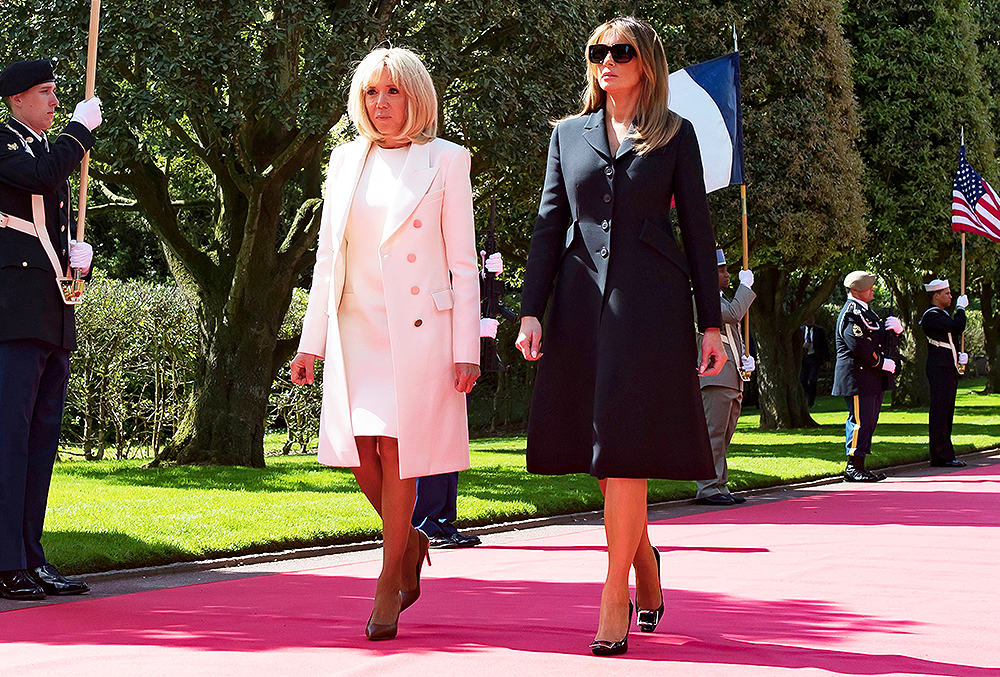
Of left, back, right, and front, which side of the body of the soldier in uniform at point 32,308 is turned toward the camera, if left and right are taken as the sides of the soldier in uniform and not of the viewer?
right

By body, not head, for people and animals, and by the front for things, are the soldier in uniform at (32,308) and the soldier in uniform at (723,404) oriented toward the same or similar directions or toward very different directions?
same or similar directions

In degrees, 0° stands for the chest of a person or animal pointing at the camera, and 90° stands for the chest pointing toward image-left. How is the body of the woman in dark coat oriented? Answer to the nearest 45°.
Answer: approximately 45°

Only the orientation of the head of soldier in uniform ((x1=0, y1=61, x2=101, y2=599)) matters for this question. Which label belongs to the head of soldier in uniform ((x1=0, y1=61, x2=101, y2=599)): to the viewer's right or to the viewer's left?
to the viewer's right

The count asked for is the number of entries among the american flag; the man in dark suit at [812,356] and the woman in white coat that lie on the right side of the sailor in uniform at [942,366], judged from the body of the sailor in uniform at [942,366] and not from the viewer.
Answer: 1

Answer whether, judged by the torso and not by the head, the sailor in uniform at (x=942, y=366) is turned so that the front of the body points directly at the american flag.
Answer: no

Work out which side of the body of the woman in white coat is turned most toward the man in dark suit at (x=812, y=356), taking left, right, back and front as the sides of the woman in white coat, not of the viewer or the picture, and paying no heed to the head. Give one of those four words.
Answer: back

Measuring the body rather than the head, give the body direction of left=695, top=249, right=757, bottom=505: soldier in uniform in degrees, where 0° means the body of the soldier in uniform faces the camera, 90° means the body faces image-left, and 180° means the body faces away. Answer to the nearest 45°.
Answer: approximately 270°

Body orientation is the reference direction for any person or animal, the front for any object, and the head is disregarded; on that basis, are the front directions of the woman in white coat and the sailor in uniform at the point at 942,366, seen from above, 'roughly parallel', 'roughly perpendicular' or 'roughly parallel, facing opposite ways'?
roughly perpendicular

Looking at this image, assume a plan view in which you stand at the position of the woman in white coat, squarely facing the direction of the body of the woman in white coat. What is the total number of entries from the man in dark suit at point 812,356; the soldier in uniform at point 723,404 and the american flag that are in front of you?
0

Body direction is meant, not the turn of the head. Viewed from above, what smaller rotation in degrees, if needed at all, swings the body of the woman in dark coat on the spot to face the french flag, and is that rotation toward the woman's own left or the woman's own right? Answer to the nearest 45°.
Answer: approximately 135° to the woman's own right

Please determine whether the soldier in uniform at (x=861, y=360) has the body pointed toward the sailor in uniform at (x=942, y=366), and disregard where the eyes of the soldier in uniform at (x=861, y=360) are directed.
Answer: no
